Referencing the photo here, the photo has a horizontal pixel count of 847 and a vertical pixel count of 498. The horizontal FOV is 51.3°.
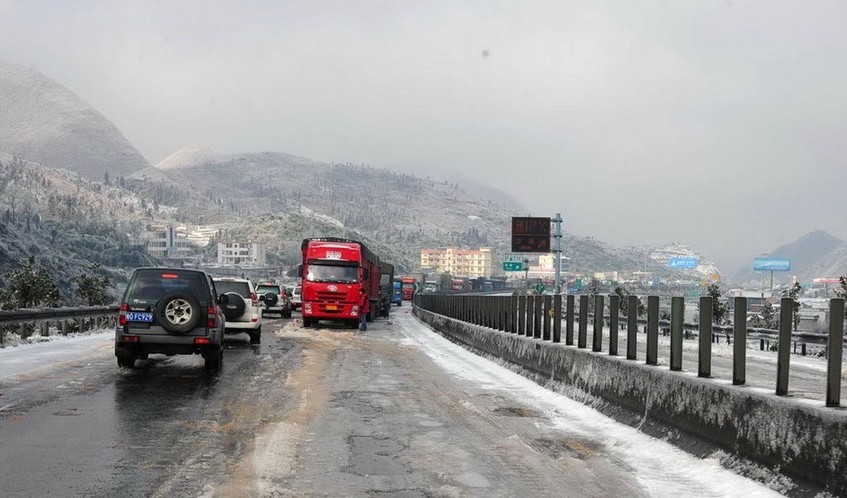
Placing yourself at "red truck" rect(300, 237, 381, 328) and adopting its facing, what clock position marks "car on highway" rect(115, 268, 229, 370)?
The car on highway is roughly at 12 o'clock from the red truck.

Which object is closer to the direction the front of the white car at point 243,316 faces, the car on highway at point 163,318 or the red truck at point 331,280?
the red truck

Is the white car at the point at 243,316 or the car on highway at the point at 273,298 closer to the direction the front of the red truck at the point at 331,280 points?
the white car

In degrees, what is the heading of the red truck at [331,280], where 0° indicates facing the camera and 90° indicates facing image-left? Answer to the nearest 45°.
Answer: approximately 0°

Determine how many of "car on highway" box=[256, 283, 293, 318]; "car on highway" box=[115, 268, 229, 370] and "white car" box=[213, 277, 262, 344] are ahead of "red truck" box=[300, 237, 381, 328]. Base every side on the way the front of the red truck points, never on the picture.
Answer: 2

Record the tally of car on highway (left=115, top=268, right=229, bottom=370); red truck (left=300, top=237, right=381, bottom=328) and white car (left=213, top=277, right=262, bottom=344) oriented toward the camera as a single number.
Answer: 1

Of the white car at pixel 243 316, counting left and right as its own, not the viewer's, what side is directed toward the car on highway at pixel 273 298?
front

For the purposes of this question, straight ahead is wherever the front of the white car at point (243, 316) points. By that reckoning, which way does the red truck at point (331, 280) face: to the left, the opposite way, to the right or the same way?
the opposite way

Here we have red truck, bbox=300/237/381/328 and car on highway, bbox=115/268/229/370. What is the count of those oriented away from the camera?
1

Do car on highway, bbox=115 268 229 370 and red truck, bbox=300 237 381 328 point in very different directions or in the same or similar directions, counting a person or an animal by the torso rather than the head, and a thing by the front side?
very different directions

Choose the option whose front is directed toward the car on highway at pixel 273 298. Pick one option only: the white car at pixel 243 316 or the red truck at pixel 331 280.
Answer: the white car

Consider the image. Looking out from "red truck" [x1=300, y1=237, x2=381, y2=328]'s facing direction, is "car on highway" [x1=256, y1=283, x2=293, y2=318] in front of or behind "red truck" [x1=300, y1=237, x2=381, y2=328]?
behind

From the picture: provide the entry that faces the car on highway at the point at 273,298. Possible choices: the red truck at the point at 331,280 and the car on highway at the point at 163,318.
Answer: the car on highway at the point at 163,318

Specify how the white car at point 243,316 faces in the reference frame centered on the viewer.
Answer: facing away from the viewer

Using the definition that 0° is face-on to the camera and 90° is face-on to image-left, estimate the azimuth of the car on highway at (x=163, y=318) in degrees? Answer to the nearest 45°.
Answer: approximately 180°

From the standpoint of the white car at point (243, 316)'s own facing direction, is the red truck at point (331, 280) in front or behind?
in front
